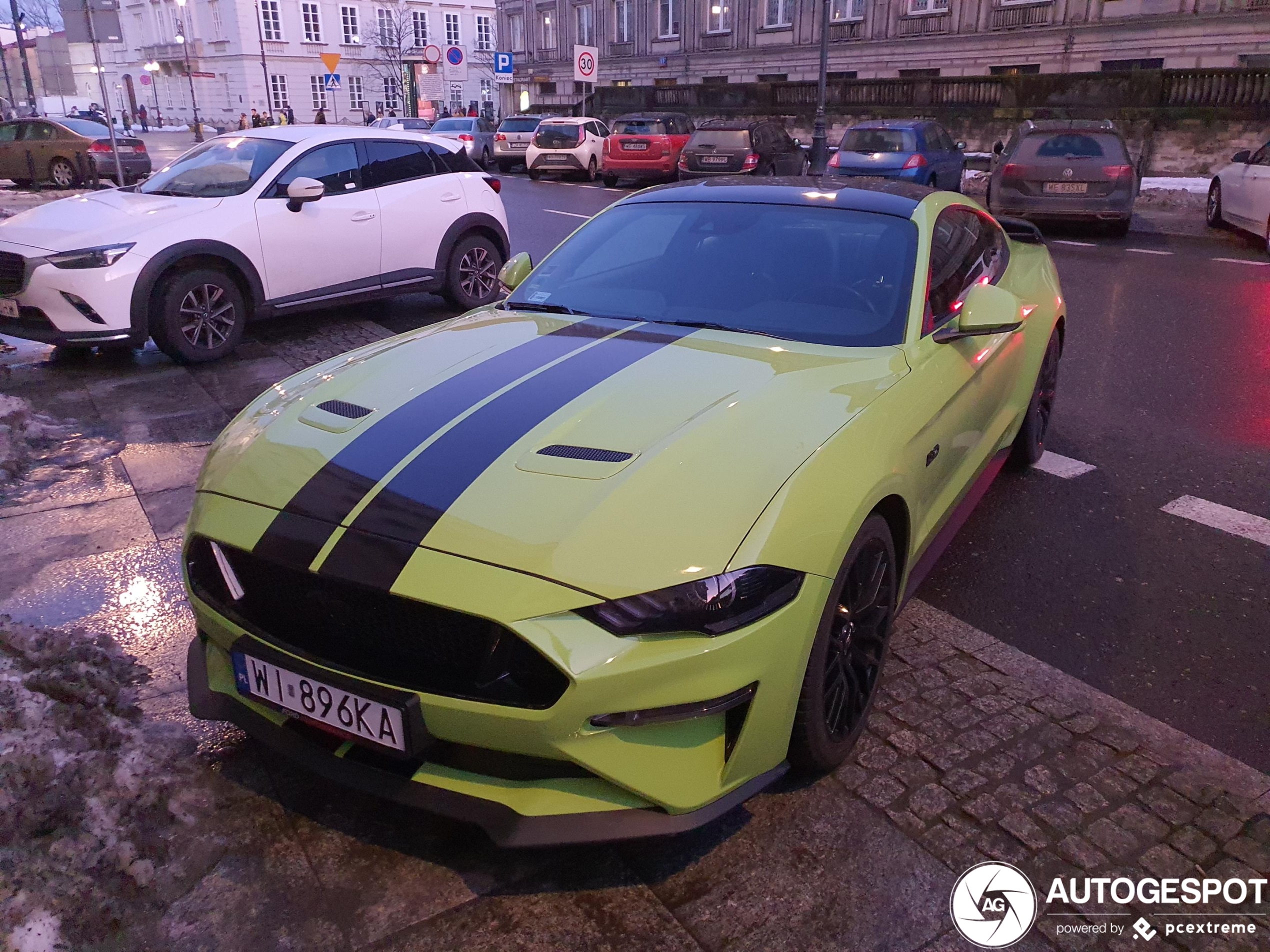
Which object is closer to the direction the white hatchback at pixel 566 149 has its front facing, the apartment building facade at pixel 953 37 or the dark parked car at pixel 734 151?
the apartment building facade

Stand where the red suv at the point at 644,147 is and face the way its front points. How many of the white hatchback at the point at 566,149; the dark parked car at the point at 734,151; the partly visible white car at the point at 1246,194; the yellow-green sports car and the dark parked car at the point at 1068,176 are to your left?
1

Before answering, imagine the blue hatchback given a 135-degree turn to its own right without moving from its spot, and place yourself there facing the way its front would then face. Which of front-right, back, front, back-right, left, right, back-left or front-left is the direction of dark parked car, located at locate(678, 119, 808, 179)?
back-right

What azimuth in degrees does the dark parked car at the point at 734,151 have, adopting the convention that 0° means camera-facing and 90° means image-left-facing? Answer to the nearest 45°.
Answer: approximately 225°

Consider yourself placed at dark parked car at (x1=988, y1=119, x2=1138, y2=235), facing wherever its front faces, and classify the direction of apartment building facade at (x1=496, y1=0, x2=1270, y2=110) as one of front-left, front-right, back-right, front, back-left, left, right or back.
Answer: front

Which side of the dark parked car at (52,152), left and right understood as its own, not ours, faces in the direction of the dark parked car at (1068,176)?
back

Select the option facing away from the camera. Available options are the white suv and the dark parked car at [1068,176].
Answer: the dark parked car

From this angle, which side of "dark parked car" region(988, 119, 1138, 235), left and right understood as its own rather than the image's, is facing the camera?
back

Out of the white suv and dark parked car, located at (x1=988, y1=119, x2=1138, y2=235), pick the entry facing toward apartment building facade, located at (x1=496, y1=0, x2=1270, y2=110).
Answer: the dark parked car

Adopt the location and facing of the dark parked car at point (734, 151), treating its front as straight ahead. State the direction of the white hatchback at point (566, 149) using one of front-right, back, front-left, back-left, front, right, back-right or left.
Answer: left

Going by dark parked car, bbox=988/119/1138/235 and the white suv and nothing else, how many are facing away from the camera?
1

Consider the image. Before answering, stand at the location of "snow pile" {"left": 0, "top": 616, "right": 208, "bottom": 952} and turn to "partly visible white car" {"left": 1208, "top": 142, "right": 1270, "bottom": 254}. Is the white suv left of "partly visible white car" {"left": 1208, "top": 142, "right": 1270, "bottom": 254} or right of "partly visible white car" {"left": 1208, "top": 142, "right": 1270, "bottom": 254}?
left

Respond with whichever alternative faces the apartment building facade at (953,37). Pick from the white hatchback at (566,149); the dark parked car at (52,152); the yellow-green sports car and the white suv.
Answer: the white hatchback

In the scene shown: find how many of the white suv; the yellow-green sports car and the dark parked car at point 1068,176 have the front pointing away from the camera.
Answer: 1

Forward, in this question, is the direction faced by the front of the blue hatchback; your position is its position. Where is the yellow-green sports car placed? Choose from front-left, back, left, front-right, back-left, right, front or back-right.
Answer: back-right

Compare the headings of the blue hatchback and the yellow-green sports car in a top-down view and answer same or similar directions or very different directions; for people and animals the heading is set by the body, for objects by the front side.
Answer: very different directions

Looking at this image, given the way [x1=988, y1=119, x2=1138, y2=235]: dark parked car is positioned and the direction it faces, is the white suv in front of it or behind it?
behind

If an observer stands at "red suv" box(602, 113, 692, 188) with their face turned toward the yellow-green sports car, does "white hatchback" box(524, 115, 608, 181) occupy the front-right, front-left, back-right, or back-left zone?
back-right

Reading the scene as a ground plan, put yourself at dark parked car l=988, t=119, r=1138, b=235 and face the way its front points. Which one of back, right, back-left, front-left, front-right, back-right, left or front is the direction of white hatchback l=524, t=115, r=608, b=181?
front-left

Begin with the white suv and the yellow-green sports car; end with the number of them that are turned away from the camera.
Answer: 0
